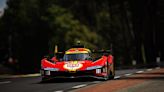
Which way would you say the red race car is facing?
toward the camera
